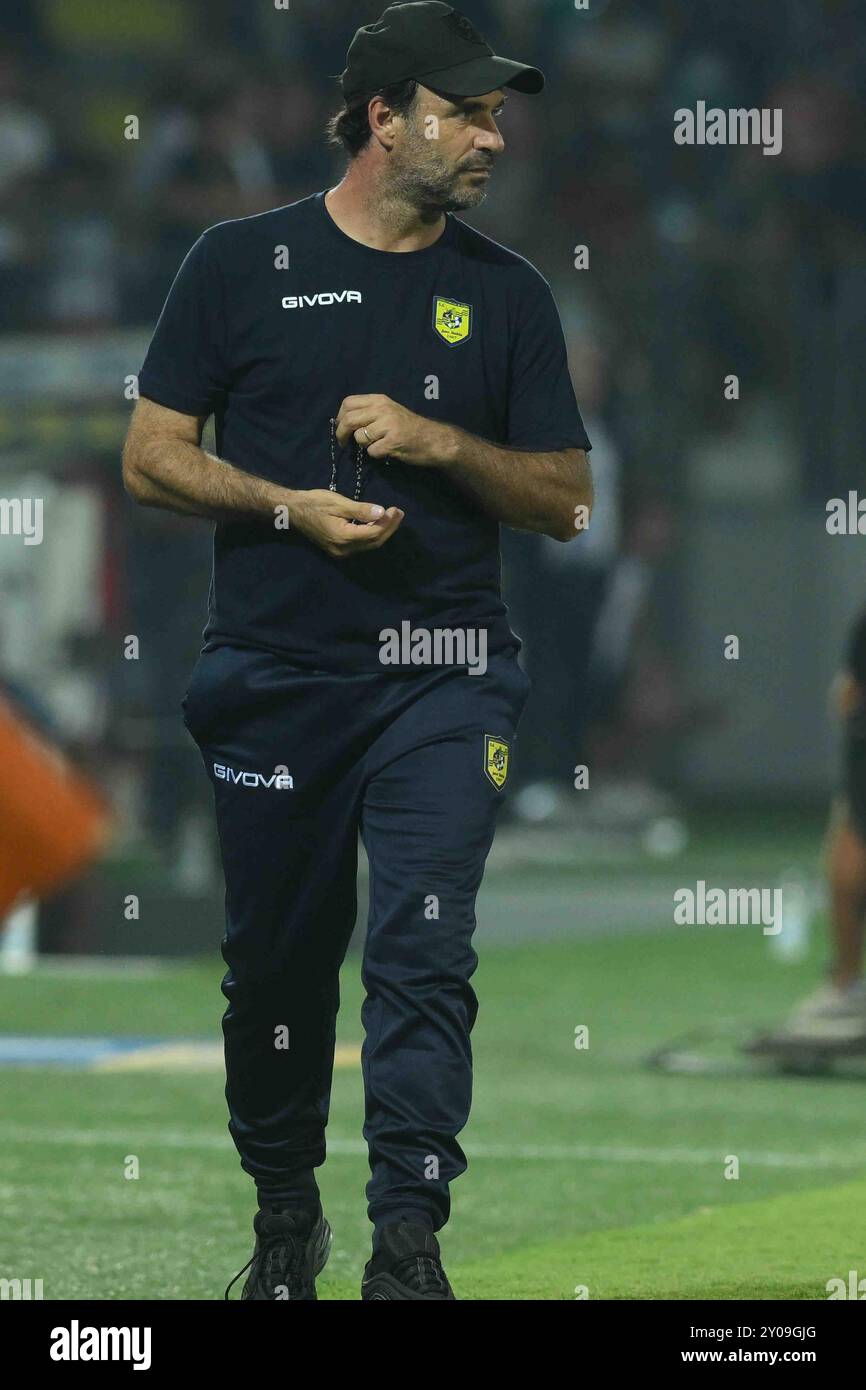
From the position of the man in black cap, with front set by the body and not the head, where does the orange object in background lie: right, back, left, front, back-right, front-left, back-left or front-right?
back

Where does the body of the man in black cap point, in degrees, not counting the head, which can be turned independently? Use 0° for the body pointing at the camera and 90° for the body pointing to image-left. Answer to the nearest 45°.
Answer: approximately 0°
